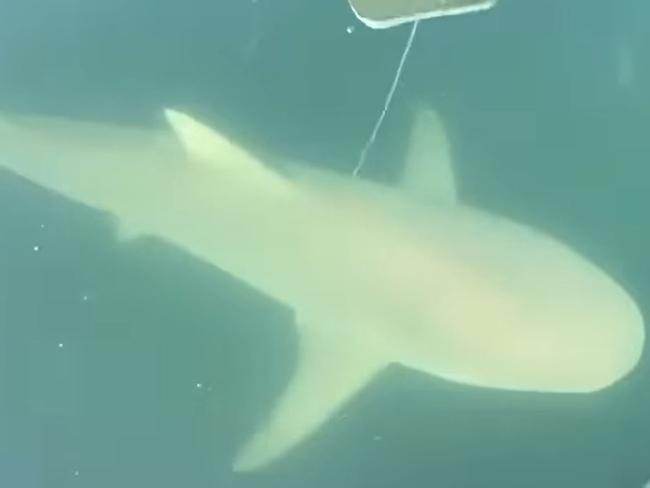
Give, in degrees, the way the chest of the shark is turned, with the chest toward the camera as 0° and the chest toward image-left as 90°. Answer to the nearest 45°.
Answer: approximately 315°
